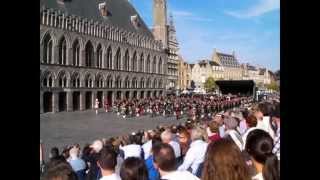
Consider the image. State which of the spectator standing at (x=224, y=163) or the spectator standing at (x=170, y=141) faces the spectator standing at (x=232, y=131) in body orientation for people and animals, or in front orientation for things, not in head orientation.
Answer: the spectator standing at (x=224, y=163)

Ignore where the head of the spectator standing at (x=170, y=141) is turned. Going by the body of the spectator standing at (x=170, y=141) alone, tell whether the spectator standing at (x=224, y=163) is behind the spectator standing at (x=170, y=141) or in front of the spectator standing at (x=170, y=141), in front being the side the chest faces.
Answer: behind

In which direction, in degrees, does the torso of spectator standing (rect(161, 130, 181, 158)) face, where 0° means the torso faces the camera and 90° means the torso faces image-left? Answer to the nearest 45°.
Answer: approximately 135°

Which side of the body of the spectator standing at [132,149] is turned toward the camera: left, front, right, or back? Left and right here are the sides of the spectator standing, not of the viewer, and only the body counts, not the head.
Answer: back

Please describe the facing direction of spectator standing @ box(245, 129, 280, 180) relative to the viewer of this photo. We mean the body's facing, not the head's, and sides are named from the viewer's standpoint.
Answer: facing away from the viewer and to the left of the viewer

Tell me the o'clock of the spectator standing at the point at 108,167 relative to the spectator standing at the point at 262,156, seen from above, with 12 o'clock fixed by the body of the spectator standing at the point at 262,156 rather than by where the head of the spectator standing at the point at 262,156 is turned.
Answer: the spectator standing at the point at 108,167 is roughly at 10 o'clock from the spectator standing at the point at 262,156.

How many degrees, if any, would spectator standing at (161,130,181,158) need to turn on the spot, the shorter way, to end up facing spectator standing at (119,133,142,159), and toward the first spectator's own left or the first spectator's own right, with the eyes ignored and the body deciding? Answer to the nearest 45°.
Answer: approximately 45° to the first spectator's own left

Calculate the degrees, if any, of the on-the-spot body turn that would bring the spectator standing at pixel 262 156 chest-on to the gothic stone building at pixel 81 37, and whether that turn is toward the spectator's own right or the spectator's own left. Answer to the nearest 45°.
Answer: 0° — they already face it

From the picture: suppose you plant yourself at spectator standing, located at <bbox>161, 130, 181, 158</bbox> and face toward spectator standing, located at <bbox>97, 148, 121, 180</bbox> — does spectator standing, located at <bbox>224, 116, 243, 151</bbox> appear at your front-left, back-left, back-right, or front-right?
back-left

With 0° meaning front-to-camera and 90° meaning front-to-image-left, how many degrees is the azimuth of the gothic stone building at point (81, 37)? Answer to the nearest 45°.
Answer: approximately 315°

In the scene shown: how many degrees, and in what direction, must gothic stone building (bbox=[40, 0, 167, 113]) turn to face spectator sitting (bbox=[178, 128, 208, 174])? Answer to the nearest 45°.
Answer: approximately 45° to its right

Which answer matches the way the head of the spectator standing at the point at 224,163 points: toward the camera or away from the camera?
away from the camera

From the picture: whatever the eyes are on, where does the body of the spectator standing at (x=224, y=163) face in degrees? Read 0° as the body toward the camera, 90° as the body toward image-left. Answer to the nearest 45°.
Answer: approximately 180°

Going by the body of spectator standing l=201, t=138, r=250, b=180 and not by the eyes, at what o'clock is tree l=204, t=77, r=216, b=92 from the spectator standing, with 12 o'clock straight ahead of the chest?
The tree is roughly at 12 o'clock from the spectator standing.
